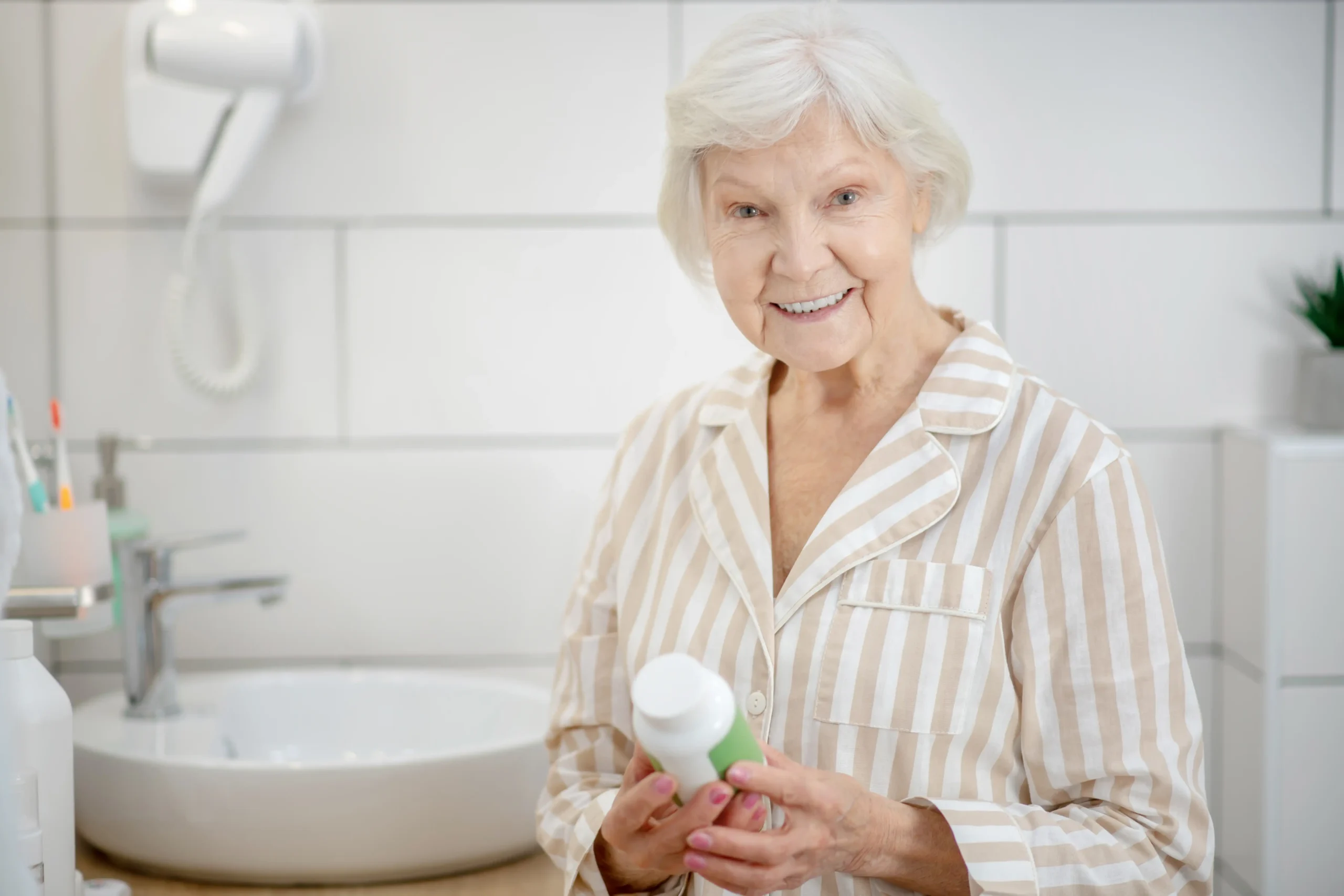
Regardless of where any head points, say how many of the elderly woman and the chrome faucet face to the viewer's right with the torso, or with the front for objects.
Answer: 1

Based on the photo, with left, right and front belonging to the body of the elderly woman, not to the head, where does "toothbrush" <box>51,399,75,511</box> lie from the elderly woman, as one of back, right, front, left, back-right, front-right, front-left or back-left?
front-right

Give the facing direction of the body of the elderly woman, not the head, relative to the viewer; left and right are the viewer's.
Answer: facing the viewer and to the left of the viewer

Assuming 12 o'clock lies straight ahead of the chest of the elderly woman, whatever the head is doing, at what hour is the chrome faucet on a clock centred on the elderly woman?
The chrome faucet is roughly at 2 o'clock from the elderly woman.

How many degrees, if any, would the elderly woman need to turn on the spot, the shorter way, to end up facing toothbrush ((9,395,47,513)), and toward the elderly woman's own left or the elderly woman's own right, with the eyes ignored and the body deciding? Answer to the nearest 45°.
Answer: approximately 45° to the elderly woman's own right

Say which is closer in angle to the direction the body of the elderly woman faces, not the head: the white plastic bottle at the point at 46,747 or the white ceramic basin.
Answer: the white plastic bottle

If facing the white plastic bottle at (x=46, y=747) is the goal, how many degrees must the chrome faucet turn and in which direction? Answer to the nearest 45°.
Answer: approximately 90° to its right

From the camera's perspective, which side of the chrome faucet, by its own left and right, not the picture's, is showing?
right

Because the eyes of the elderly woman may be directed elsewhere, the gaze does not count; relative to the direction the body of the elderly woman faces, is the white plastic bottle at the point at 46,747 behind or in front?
in front

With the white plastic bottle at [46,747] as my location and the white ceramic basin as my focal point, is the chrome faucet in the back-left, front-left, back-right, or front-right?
front-left
